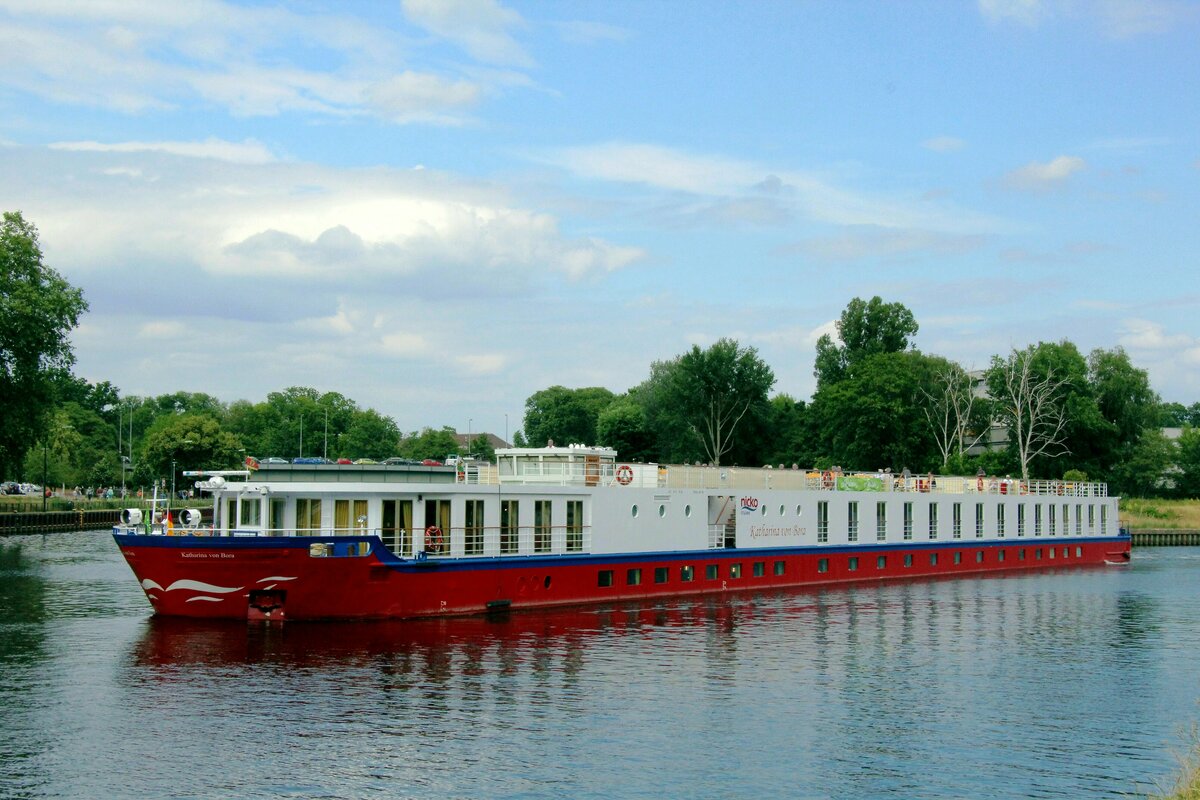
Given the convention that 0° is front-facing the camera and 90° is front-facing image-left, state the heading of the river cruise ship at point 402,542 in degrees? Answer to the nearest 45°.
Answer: approximately 45°
